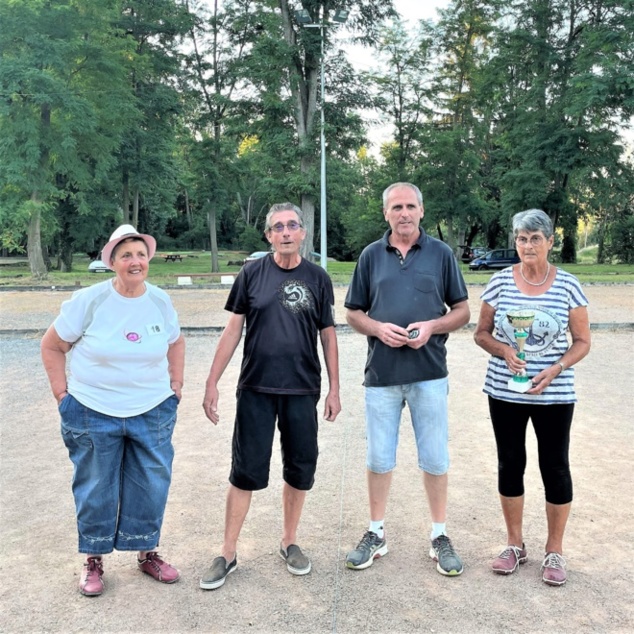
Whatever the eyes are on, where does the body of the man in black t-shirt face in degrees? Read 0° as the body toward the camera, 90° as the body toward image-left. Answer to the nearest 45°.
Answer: approximately 0°

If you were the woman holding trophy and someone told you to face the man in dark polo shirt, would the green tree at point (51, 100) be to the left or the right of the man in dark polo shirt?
right

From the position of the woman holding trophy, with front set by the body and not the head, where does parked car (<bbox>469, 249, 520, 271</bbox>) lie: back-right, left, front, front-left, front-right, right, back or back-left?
back

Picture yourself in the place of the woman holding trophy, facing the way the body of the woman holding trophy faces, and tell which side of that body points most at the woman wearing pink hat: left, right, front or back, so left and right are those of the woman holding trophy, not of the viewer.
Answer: right

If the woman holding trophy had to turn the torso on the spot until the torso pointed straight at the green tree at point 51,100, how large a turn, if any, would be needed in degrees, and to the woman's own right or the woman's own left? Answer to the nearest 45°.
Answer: approximately 135° to the woman's own right

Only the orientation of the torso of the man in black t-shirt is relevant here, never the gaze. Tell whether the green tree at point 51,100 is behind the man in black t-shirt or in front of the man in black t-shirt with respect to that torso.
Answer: behind

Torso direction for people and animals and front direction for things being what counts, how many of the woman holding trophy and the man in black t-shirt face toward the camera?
2

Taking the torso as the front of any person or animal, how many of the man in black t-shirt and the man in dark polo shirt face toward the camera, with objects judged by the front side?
2

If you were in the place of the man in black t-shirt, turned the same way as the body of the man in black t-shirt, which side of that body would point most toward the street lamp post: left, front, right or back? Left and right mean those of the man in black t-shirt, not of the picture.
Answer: back

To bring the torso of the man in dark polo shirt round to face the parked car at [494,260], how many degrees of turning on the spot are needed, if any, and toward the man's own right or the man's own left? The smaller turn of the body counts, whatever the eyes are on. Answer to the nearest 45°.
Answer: approximately 180°
